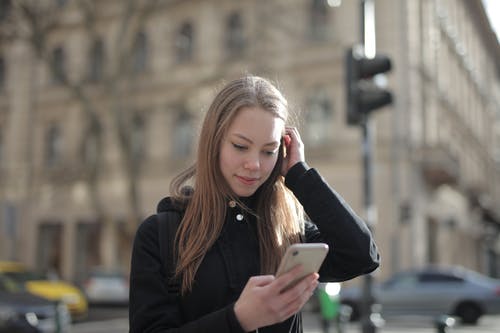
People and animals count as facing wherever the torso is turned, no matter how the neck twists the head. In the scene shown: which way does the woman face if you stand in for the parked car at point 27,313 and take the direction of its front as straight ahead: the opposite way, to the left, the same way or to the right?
to the right

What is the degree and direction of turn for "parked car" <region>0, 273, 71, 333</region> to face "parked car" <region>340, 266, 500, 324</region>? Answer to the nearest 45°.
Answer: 0° — it already faces it

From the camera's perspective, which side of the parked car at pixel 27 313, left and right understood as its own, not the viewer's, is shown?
right

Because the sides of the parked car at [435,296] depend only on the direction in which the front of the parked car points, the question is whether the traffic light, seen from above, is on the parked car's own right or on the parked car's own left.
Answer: on the parked car's own left

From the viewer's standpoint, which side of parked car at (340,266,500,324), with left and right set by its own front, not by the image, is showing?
left

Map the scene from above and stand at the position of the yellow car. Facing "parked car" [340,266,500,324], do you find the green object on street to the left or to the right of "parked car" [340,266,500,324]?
right

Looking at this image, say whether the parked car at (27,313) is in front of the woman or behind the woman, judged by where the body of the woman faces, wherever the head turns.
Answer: behind

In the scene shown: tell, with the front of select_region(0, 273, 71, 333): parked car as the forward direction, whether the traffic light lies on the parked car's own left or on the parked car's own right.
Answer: on the parked car's own right
